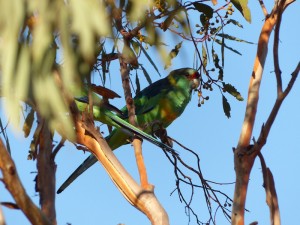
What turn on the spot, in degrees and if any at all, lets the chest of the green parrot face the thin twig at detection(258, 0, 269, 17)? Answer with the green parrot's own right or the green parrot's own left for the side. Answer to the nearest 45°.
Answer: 0° — it already faces it

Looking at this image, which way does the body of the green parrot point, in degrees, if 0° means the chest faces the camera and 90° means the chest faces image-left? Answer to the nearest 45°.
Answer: approximately 270°

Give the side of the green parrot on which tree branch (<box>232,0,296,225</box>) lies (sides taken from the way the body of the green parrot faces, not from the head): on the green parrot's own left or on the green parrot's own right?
on the green parrot's own right
